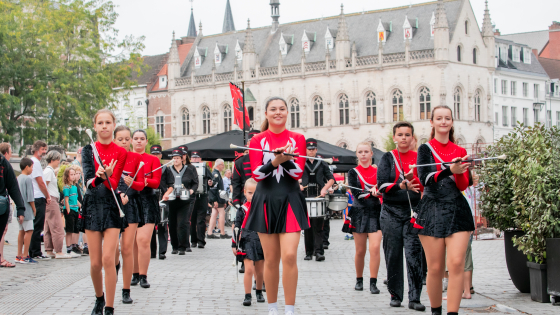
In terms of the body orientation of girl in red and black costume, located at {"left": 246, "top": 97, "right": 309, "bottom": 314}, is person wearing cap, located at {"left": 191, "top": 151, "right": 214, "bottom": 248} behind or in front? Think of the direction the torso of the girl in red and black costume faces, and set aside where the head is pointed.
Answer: behind

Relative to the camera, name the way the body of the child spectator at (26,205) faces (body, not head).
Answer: to the viewer's right

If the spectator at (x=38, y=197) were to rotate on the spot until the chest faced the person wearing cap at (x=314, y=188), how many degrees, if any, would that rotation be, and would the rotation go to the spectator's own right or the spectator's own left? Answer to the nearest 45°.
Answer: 0° — they already face them

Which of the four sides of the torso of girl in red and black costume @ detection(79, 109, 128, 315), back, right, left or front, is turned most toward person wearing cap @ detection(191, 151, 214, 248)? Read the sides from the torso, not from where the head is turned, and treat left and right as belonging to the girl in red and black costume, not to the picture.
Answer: back

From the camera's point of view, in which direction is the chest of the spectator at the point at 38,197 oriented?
to the viewer's right

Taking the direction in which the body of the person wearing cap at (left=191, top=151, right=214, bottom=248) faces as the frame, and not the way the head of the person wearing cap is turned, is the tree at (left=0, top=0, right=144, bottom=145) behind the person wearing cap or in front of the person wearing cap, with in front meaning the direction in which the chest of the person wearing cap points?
behind

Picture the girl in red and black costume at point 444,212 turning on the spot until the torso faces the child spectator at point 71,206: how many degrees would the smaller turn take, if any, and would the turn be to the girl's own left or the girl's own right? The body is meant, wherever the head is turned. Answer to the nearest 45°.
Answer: approximately 135° to the girl's own right

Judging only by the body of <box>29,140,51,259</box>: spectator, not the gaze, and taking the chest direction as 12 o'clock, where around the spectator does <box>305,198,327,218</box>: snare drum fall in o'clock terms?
The snare drum is roughly at 1 o'clock from the spectator.

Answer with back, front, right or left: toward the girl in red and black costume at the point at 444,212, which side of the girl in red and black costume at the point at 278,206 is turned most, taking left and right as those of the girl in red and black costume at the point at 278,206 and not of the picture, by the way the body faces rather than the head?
left
